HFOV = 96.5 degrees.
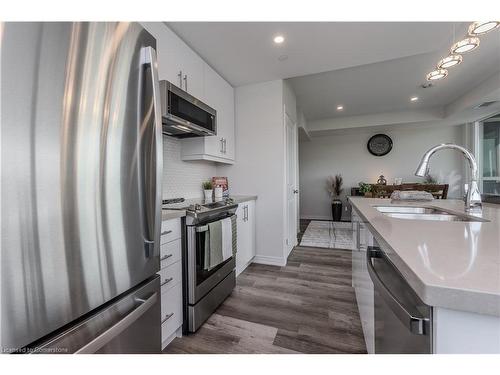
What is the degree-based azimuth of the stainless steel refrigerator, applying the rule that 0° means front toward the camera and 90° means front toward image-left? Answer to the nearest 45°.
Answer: approximately 315°

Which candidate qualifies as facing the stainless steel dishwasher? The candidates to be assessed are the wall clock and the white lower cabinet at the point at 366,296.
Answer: the wall clock

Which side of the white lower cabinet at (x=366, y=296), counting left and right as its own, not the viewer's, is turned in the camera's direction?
left

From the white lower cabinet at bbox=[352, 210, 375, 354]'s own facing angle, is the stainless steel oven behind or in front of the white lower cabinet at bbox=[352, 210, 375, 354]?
in front

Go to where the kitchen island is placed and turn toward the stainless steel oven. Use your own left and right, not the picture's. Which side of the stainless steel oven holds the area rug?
right

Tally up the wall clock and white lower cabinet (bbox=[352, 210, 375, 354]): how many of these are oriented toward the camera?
1

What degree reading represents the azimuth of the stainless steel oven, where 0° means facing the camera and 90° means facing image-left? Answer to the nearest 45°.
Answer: approximately 315°

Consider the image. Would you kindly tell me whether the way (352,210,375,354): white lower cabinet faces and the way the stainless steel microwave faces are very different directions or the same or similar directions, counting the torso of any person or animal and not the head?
very different directions

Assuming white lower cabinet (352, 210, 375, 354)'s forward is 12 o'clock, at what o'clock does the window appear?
The window is roughly at 4 o'clock from the white lower cabinet.

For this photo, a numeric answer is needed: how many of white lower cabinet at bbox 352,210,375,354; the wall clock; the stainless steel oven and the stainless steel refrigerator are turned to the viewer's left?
1

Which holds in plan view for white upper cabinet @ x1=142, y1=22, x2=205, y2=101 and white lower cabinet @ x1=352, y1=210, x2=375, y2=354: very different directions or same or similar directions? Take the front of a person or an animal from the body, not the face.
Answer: very different directions

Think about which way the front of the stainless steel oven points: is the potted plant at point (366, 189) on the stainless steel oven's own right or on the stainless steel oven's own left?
on the stainless steel oven's own left

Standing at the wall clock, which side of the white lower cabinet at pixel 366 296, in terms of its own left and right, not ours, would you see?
right
